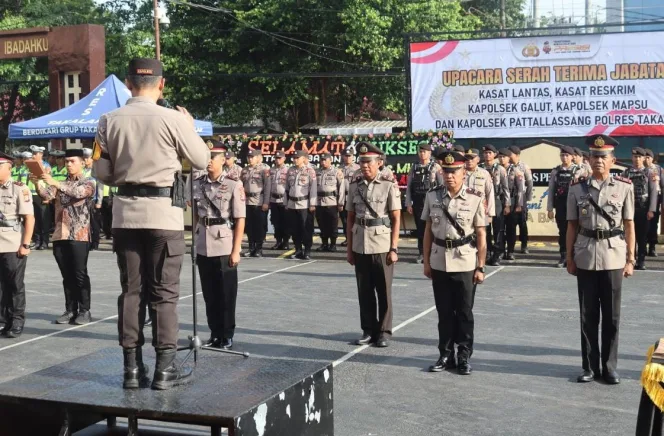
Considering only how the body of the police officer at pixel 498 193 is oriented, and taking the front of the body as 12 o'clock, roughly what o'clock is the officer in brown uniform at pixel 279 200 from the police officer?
The officer in brown uniform is roughly at 2 o'clock from the police officer.

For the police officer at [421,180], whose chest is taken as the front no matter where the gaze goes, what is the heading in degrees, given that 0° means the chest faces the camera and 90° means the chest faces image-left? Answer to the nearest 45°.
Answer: approximately 0°

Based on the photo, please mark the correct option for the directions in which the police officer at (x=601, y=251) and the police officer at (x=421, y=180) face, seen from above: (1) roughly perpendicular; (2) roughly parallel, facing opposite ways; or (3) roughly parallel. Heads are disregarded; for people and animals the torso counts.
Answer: roughly parallel

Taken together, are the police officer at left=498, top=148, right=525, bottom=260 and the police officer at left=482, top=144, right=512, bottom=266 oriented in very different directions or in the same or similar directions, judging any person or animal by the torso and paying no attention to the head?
same or similar directions

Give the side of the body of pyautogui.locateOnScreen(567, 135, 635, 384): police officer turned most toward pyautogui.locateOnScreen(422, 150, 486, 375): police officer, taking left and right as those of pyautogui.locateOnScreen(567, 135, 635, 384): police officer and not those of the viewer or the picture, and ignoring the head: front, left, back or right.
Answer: right

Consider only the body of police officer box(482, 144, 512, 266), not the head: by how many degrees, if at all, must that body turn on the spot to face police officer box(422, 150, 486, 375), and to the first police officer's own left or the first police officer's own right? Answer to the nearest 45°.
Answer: approximately 45° to the first police officer's own left

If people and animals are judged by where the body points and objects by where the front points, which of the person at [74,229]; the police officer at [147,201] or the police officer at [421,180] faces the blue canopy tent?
the police officer at [147,201]

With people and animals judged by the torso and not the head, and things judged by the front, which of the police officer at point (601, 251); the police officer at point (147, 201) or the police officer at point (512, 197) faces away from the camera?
the police officer at point (147, 201)

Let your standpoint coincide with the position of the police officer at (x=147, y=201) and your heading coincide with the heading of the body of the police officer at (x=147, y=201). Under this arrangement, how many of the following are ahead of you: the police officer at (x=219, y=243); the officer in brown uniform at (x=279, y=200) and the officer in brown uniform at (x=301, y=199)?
3

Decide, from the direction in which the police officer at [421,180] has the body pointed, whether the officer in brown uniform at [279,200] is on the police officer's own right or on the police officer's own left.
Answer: on the police officer's own right

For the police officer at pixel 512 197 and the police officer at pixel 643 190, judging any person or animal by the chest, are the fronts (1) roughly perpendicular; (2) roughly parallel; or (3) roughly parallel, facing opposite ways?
roughly parallel

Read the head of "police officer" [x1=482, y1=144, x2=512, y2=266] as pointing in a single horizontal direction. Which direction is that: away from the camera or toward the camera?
toward the camera

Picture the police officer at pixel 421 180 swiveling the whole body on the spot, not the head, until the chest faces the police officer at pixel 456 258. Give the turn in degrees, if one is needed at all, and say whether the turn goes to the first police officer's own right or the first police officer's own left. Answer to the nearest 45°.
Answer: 0° — they already face them

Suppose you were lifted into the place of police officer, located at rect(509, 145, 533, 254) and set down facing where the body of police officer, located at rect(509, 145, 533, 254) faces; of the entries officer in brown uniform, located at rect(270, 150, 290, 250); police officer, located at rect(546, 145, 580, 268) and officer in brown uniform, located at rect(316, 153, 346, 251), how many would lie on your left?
1

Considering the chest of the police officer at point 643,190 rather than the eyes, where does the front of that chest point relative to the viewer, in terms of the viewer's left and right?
facing the viewer and to the left of the viewer

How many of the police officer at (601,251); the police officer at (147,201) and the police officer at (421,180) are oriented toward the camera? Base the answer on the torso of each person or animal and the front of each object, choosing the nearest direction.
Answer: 2

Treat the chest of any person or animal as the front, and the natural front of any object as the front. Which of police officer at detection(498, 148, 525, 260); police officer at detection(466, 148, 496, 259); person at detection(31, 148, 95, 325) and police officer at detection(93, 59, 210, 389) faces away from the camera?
police officer at detection(93, 59, 210, 389)

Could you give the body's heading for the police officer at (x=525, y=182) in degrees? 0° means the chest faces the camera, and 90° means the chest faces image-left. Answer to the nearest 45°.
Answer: approximately 45°

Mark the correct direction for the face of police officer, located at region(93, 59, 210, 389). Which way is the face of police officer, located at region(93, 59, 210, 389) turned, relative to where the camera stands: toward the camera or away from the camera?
away from the camera

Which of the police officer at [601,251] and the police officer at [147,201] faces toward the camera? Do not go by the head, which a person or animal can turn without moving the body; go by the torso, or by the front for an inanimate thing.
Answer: the police officer at [601,251]
